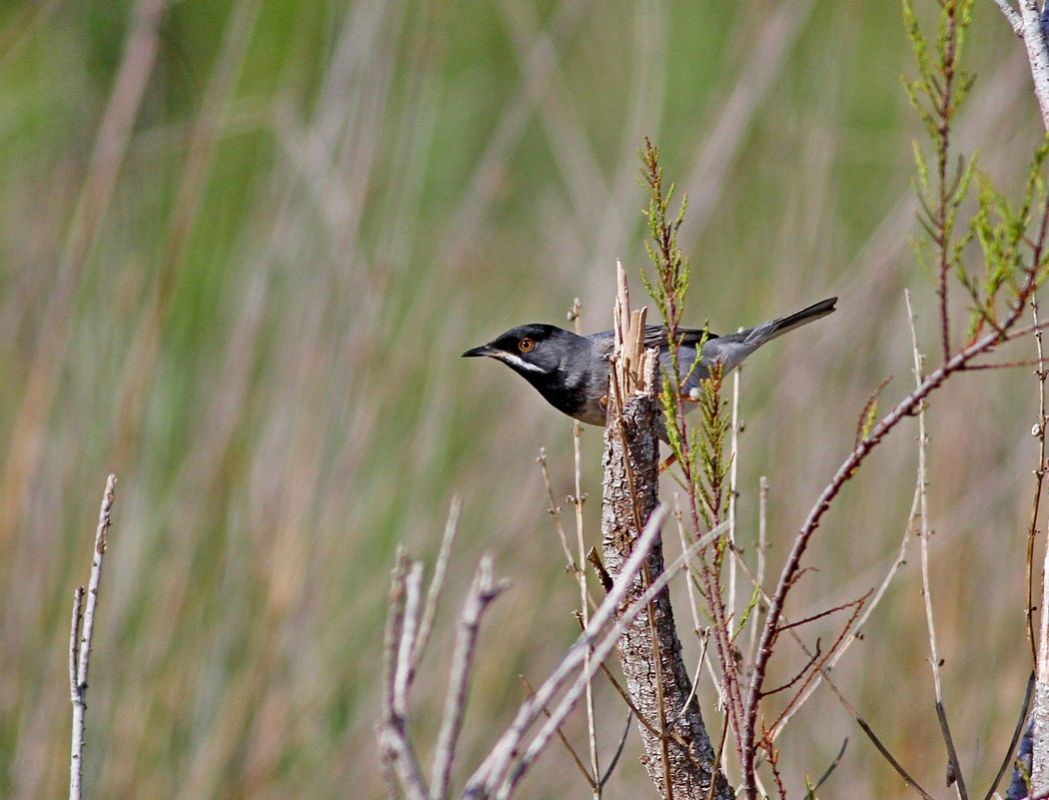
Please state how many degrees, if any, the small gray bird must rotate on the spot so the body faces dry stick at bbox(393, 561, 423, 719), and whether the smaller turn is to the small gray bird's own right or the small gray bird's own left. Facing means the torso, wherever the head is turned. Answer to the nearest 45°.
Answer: approximately 90° to the small gray bird's own left

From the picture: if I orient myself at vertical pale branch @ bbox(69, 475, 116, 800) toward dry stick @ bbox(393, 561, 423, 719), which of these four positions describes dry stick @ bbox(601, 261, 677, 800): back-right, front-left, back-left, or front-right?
front-left

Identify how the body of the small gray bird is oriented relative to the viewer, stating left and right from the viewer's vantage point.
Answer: facing to the left of the viewer

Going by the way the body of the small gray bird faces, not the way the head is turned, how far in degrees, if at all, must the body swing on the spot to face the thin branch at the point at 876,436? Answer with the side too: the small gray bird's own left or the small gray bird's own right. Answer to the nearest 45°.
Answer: approximately 180°

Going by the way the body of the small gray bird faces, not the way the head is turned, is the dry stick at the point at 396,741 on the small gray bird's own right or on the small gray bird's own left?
on the small gray bird's own left

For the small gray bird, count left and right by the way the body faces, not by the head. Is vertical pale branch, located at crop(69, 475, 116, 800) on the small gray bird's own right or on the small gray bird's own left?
on the small gray bird's own left
